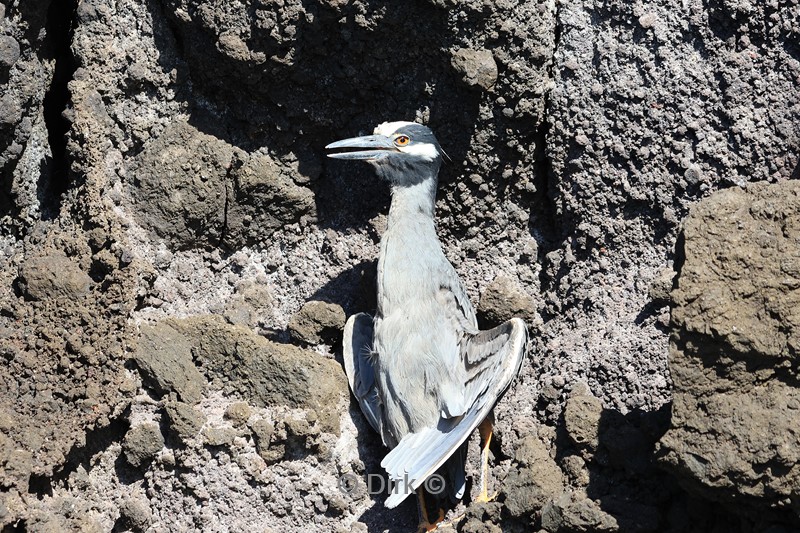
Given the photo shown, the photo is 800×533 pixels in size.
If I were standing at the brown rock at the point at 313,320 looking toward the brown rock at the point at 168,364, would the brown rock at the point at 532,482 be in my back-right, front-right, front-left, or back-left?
back-left

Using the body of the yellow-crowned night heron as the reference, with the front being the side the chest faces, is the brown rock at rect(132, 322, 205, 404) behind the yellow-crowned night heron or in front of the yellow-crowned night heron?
in front

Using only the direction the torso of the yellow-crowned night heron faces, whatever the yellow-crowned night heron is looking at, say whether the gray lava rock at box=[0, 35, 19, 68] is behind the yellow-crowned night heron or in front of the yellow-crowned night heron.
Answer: in front
